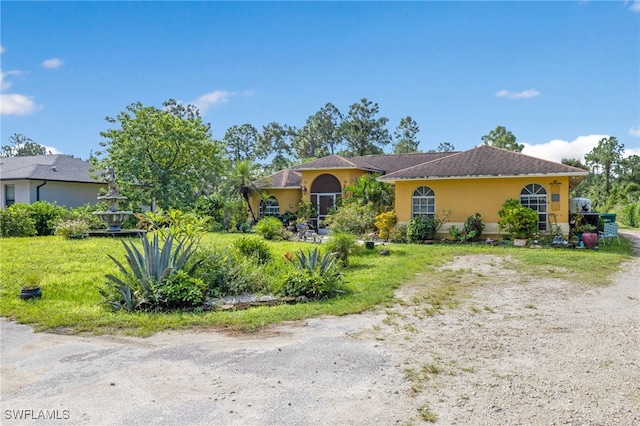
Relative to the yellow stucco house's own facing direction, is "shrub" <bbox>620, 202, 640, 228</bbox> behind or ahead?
behind

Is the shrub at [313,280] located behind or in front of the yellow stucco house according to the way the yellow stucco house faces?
in front

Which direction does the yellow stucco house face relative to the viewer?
toward the camera

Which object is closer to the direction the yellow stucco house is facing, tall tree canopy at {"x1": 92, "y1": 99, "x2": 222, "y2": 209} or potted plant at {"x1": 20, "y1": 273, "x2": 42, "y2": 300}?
the potted plant

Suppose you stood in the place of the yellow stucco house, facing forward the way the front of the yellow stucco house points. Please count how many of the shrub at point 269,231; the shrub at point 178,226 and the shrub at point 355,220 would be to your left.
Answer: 0

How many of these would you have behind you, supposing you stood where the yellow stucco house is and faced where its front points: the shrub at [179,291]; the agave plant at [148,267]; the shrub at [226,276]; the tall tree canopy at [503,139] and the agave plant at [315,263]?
1

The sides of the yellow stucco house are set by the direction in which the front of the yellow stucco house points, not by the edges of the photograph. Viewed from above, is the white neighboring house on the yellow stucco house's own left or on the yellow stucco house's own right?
on the yellow stucco house's own right

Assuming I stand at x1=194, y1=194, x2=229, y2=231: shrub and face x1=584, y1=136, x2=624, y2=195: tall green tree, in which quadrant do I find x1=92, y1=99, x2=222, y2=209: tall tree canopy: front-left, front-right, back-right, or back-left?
back-left

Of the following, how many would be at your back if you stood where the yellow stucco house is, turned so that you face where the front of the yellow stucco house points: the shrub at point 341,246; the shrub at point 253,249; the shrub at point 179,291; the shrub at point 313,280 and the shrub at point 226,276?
0

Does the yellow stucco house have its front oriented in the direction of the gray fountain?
no

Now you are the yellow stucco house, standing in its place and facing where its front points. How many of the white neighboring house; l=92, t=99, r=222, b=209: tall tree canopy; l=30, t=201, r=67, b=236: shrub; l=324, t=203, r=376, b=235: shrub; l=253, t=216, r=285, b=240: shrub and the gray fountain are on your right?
6

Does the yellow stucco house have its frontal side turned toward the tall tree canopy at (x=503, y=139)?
no

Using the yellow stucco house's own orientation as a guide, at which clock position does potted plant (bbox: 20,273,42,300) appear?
The potted plant is roughly at 1 o'clock from the yellow stucco house.

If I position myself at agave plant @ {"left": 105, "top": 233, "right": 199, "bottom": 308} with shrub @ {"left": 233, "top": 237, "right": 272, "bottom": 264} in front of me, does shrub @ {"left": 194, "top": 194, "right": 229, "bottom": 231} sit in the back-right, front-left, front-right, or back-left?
front-left

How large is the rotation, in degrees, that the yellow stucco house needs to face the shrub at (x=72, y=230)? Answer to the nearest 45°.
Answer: approximately 90° to its right

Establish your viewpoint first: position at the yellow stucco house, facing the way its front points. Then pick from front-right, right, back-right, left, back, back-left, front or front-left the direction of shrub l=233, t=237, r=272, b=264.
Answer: front-right
